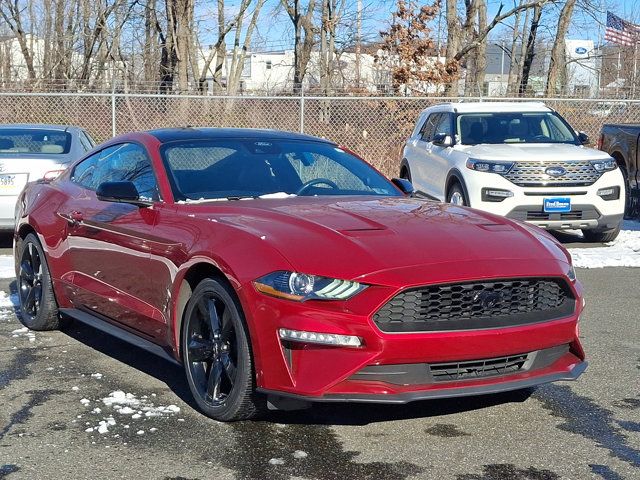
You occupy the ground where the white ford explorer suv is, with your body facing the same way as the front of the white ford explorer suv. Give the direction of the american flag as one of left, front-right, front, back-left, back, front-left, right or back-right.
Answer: back-left

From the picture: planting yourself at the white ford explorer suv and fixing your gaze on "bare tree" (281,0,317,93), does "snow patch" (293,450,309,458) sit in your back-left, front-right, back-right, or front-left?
back-left

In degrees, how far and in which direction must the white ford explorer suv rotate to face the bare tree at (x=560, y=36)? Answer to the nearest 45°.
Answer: approximately 135° to its left

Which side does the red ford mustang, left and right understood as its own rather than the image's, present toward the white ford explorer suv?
left

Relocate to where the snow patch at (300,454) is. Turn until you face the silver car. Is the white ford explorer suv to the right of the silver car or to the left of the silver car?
right

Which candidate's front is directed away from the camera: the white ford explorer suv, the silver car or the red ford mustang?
the silver car

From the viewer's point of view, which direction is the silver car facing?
away from the camera

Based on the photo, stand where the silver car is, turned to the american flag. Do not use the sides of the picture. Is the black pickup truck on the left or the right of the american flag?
right

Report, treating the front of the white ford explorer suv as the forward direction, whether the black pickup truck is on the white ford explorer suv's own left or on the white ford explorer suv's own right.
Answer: on the white ford explorer suv's own left

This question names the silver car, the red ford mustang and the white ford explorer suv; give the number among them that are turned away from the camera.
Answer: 1

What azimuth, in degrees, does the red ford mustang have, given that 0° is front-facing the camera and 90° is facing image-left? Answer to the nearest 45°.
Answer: approximately 315°

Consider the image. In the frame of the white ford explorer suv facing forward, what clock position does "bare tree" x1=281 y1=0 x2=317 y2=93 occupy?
The bare tree is roughly at 5 o'clock from the white ford explorer suv.

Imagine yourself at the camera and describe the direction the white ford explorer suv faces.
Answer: facing the viewer and to the right of the viewer

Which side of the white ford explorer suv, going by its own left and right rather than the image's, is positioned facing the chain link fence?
back
